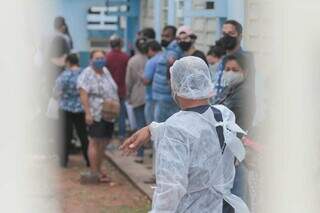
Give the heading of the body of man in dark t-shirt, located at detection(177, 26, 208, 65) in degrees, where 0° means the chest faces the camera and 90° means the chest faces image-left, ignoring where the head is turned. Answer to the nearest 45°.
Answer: approximately 45°

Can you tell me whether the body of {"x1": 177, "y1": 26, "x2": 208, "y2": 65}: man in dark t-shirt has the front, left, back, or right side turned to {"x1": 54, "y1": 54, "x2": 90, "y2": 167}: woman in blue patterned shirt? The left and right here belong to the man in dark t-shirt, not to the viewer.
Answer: right

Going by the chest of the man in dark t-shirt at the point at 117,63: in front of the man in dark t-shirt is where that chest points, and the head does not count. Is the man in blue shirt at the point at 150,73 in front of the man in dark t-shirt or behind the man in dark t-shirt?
behind

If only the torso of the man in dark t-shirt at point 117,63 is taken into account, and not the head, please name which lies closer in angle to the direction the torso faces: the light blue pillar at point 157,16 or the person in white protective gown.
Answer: the light blue pillar

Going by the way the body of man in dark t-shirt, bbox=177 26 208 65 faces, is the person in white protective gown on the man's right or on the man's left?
on the man's left

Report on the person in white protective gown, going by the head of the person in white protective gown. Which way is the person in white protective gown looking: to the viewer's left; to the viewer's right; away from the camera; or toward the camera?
away from the camera

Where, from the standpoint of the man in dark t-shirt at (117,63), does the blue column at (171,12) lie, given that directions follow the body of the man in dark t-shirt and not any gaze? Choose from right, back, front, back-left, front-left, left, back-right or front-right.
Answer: front-right

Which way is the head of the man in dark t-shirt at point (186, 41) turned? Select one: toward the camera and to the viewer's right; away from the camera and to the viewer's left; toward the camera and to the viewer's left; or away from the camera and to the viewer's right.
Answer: toward the camera and to the viewer's left

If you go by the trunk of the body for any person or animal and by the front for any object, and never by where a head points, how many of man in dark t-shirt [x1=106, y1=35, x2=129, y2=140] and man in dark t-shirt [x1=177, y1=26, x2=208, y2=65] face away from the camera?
1

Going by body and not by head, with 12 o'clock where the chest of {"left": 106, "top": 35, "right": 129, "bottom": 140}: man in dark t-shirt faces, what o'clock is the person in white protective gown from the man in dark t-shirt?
The person in white protective gown is roughly at 6 o'clock from the man in dark t-shirt.

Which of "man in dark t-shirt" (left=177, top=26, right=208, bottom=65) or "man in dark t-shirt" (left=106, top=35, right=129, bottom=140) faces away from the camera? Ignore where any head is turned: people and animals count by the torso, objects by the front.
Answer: "man in dark t-shirt" (left=106, top=35, right=129, bottom=140)

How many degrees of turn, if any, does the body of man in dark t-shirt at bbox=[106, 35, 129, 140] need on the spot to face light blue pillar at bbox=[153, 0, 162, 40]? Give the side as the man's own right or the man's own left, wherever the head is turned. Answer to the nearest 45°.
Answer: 0° — they already face it

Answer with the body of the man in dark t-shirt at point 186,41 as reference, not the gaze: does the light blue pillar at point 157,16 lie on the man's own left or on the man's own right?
on the man's own right

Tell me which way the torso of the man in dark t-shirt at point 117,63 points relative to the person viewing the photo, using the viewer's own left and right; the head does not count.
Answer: facing away from the viewer
